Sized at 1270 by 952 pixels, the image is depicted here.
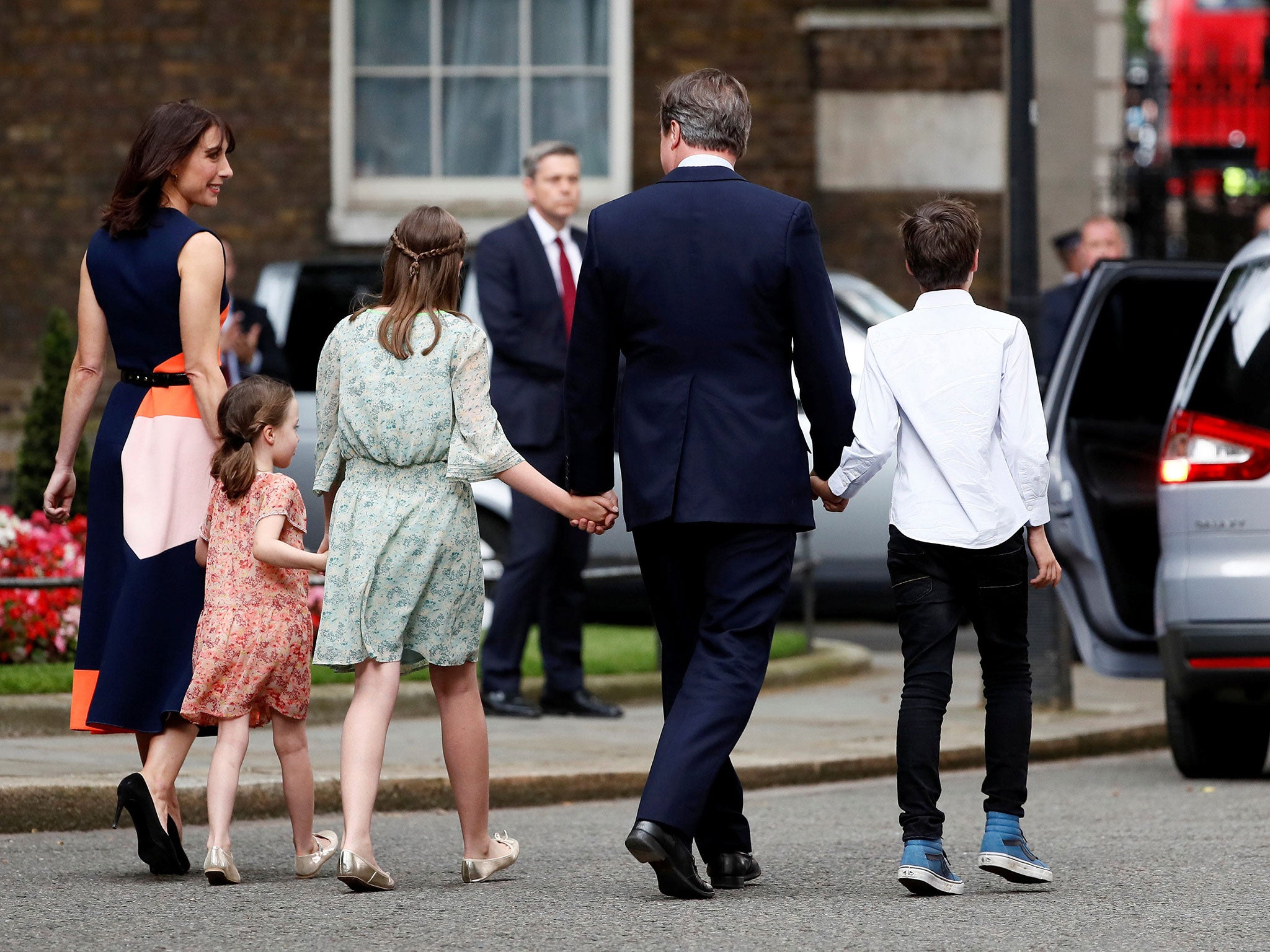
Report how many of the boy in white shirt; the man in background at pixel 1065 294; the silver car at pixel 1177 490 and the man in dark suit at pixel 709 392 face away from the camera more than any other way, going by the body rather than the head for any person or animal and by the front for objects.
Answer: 3

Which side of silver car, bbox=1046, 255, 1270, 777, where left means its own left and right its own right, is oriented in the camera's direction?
back

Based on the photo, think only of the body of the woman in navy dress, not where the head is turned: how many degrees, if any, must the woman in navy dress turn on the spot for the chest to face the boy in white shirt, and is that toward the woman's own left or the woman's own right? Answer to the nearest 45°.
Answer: approximately 90° to the woman's own right

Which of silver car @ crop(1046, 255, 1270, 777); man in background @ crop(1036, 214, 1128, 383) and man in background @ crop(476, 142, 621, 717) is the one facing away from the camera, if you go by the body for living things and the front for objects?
the silver car

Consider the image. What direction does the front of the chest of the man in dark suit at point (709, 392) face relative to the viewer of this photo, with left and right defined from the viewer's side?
facing away from the viewer

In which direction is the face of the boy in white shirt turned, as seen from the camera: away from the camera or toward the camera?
away from the camera

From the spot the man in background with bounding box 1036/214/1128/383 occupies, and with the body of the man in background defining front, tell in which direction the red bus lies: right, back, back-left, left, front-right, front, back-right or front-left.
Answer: back

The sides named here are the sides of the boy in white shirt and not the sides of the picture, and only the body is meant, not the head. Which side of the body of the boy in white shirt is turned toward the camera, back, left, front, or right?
back

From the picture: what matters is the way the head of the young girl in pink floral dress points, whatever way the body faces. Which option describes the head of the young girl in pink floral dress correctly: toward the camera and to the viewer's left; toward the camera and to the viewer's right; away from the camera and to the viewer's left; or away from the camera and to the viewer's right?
away from the camera and to the viewer's right

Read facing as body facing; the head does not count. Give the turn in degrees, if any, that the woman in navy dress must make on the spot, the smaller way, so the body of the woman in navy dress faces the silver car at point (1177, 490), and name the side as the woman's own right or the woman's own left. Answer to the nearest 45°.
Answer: approximately 45° to the woman's own right

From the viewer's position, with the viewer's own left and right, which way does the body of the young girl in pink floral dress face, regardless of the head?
facing away from the viewer and to the right of the viewer

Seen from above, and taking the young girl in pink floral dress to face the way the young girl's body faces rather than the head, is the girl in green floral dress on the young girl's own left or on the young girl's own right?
on the young girl's own right
